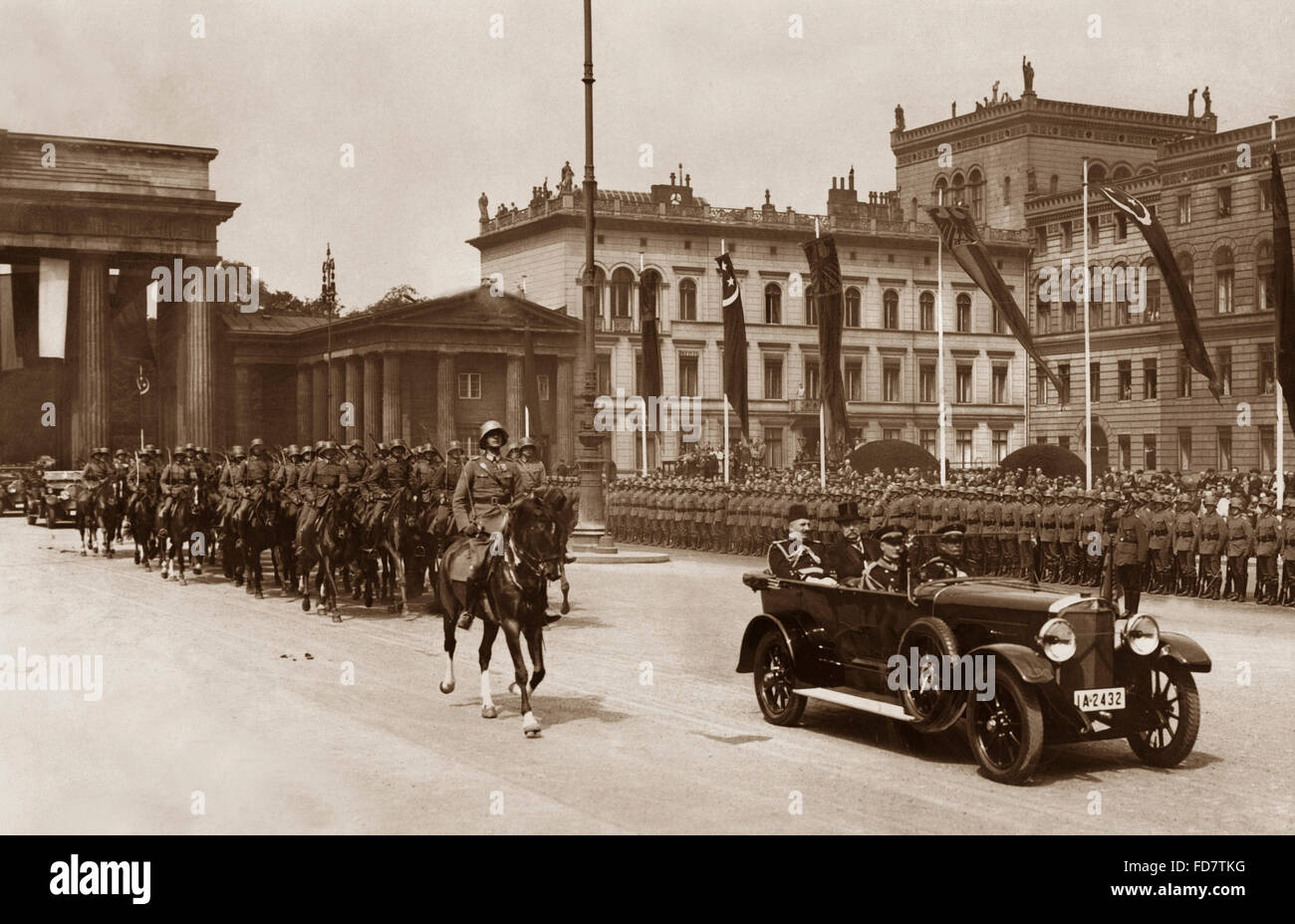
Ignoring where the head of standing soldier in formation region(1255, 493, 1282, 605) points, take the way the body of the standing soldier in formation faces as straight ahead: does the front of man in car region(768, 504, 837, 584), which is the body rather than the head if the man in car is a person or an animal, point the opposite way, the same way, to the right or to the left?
to the left

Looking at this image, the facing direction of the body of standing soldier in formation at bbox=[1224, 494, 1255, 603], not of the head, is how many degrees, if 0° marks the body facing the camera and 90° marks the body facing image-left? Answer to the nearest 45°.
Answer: approximately 45°

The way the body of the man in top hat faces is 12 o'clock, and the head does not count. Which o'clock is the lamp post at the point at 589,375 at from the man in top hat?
The lamp post is roughly at 7 o'clock from the man in top hat.

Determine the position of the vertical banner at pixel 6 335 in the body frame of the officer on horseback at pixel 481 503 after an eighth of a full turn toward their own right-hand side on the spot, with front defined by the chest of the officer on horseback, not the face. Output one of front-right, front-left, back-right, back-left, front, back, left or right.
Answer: back-right

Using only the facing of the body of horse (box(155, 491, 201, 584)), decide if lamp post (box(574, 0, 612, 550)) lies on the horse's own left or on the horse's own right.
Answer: on the horse's own left

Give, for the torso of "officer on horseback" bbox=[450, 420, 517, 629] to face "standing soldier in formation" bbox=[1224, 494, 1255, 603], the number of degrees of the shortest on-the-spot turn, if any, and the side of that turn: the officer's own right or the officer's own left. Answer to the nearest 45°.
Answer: approximately 90° to the officer's own left

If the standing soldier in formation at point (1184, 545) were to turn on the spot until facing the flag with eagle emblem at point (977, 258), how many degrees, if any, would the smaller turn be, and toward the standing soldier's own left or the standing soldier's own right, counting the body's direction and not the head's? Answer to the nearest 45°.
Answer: approximately 90° to the standing soldier's own right

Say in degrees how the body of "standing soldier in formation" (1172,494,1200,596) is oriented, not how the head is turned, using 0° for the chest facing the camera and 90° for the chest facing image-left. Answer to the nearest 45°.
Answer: approximately 45°

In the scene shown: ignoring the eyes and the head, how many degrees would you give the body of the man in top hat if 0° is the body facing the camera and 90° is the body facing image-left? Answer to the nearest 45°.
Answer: approximately 315°

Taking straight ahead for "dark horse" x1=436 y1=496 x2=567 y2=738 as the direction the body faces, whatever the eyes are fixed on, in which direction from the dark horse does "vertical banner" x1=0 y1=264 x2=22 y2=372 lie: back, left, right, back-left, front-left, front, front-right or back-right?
back
